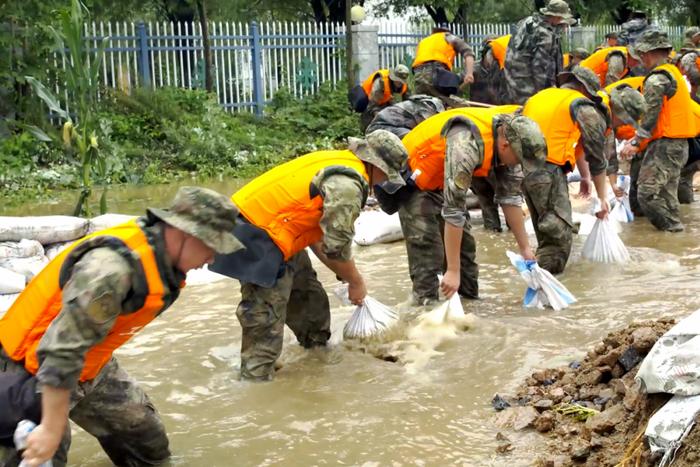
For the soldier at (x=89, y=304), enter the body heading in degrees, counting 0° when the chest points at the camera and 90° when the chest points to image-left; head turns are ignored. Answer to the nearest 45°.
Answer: approximately 270°

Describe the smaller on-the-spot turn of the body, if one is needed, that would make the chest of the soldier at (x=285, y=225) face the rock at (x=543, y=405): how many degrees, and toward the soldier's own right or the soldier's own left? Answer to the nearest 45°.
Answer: approximately 45° to the soldier's own right

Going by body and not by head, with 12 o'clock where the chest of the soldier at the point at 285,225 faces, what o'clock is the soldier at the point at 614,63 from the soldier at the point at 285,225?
the soldier at the point at 614,63 is roughly at 10 o'clock from the soldier at the point at 285,225.

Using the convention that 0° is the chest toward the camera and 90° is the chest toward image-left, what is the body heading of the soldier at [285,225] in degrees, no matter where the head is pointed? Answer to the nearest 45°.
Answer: approximately 270°

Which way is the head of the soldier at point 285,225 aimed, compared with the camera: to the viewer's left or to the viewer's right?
to the viewer's right

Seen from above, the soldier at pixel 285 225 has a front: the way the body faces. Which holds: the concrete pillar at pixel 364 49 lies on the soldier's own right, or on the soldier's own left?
on the soldier's own left

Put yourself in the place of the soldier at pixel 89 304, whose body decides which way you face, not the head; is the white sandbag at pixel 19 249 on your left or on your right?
on your left
